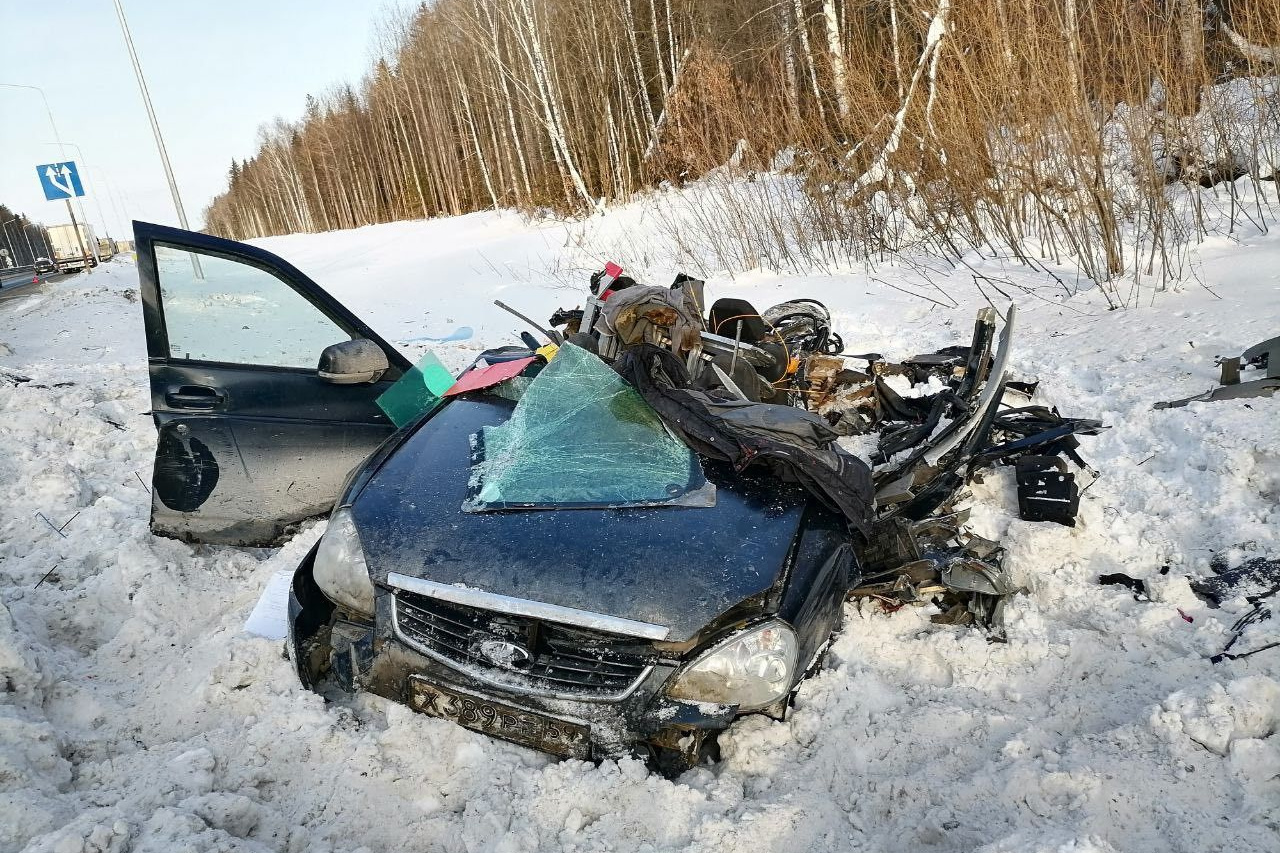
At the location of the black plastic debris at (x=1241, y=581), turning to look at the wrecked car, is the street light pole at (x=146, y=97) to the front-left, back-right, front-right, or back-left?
front-right

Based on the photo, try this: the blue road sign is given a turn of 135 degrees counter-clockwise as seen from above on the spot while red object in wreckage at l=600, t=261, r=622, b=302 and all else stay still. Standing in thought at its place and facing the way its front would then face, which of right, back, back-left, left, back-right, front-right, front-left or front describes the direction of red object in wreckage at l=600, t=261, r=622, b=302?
back-right

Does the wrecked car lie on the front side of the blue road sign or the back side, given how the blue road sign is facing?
on the front side

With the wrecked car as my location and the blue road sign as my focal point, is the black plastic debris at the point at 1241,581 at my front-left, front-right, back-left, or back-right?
back-right

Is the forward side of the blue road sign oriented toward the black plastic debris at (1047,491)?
yes

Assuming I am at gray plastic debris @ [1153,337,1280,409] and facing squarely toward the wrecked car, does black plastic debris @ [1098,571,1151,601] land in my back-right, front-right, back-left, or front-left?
front-left

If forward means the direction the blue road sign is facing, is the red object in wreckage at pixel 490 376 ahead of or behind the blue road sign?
ahead

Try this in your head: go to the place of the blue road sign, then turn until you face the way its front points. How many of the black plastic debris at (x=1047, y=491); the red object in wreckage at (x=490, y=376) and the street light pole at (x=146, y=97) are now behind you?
0

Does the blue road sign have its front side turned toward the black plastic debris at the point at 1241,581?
yes

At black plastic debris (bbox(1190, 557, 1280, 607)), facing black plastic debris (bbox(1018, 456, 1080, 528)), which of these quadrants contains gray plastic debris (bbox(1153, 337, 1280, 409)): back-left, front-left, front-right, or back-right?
front-right

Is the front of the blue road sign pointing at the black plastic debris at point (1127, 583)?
yes

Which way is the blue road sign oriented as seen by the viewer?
toward the camera

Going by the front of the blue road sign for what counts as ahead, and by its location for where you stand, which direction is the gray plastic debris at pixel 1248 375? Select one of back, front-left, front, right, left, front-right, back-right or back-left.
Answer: front
